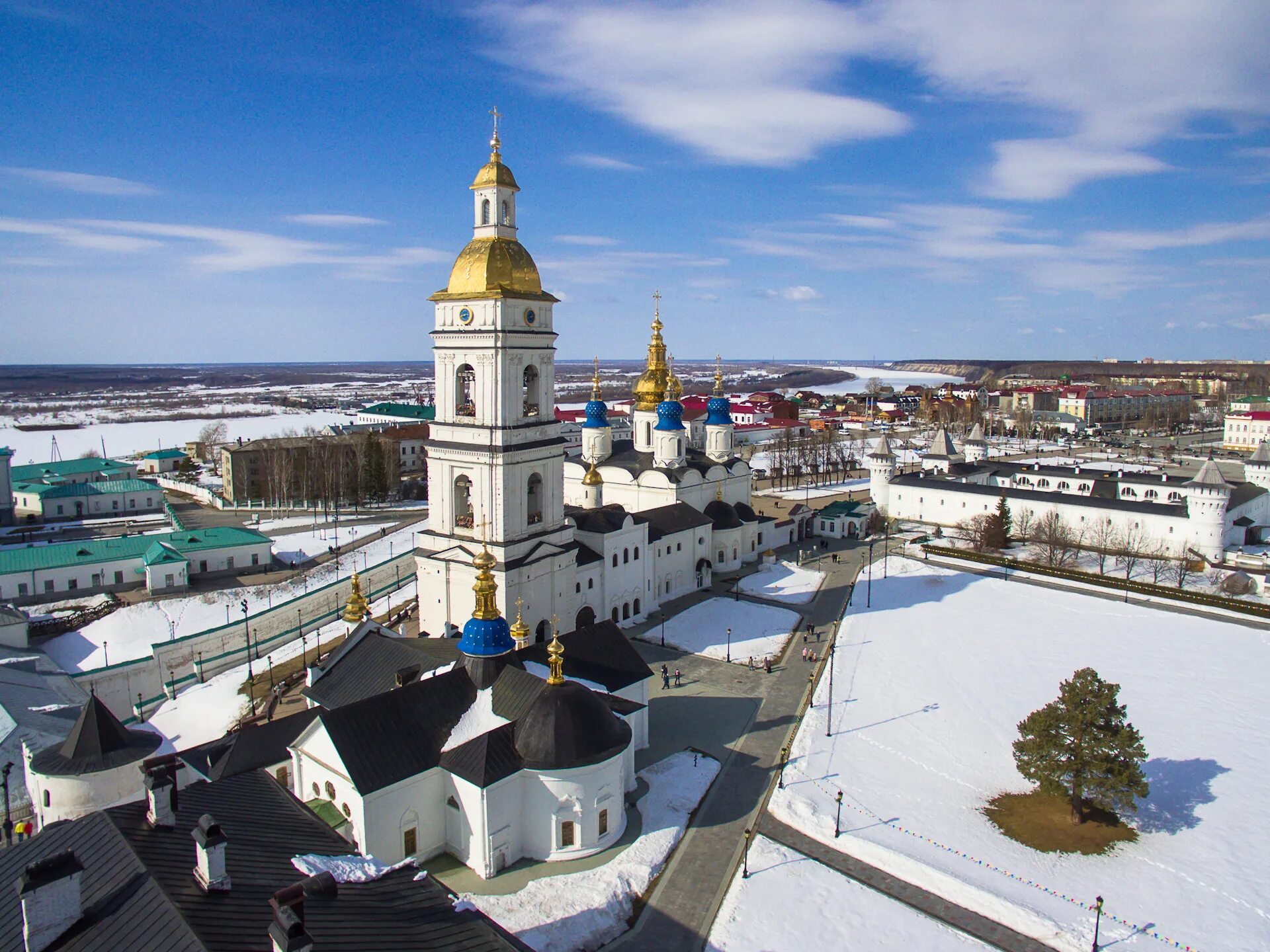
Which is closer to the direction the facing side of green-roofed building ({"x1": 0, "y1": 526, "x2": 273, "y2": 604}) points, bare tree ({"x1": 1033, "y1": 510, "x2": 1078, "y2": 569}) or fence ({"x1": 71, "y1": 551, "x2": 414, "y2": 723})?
the fence

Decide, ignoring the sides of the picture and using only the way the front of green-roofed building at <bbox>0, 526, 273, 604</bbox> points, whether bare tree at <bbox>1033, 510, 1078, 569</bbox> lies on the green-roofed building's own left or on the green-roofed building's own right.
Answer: on the green-roofed building's own left

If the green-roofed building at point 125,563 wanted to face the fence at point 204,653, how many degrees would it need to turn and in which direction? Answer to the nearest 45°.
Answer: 0° — it already faces it

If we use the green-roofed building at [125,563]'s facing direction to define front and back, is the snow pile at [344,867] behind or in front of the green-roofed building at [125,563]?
in front

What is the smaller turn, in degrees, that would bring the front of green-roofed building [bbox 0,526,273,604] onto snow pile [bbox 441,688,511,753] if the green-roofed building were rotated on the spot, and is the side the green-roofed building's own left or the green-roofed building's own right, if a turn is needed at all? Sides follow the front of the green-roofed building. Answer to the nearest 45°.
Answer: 0° — it already faces it

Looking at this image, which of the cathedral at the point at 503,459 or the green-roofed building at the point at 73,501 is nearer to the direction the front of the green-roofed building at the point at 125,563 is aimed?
the cathedral

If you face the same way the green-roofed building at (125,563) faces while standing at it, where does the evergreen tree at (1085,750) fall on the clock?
The evergreen tree is roughly at 11 o'clock from the green-roofed building.

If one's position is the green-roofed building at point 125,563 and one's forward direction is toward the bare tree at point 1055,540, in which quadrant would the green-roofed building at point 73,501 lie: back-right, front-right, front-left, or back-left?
back-left

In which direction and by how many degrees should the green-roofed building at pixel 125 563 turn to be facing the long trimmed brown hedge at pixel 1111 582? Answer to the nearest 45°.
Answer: approximately 45° to its left

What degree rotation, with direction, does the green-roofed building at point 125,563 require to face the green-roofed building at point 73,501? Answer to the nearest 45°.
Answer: approximately 180°

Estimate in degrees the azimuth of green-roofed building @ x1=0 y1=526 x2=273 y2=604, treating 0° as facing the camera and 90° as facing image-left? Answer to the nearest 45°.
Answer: approximately 0°

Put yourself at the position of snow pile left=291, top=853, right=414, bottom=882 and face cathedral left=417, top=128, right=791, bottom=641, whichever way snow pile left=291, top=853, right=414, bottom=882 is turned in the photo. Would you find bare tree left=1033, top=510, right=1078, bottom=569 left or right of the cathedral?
right
